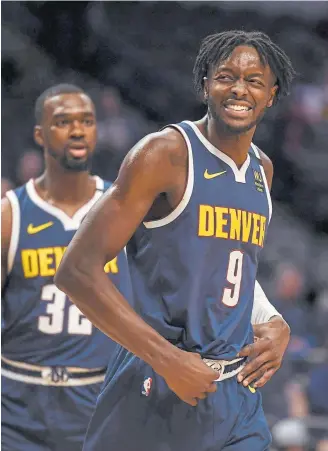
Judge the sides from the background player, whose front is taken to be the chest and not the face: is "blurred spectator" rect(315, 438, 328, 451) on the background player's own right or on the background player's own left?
on the background player's own left

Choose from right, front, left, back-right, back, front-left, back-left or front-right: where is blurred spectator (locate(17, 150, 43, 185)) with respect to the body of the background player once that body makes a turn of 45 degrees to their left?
back-left

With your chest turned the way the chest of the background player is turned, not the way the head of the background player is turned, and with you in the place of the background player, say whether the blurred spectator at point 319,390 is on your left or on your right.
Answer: on your left

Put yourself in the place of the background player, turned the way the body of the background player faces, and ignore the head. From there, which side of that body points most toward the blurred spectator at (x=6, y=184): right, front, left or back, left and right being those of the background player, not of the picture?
back

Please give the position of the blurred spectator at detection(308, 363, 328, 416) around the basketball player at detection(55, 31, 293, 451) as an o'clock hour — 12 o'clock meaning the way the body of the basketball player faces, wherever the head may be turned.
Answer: The blurred spectator is roughly at 8 o'clock from the basketball player.

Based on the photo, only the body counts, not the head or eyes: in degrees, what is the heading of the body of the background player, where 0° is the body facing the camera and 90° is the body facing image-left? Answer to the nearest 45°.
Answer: approximately 0°

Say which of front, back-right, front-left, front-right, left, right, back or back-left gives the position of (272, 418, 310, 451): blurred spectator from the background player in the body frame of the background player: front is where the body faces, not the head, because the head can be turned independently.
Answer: back-left
